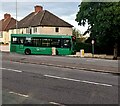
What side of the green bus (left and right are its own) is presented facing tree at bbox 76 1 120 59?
front

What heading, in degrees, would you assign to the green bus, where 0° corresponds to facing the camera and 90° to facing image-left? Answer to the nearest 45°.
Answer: approximately 270°
